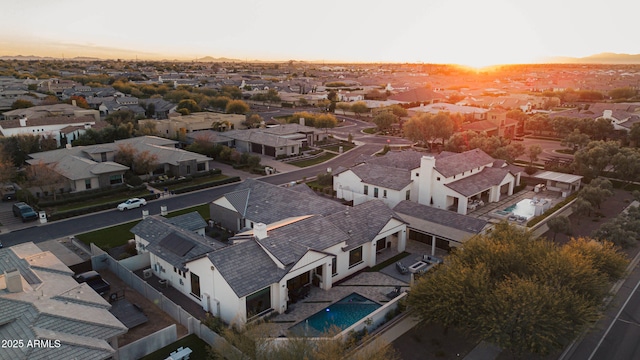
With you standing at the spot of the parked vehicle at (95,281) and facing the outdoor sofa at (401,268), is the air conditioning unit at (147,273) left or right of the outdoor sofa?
left
